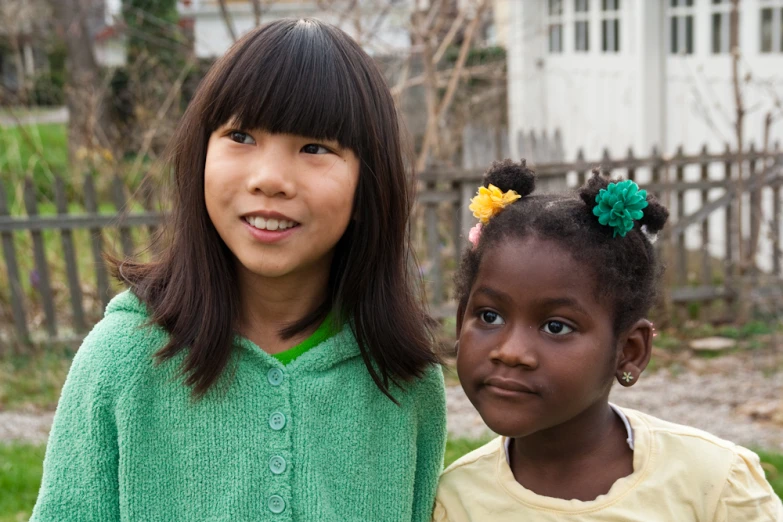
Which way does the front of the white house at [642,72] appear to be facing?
toward the camera

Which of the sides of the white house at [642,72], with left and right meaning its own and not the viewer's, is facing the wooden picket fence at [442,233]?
front

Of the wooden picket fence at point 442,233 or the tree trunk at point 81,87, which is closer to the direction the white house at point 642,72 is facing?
the wooden picket fence

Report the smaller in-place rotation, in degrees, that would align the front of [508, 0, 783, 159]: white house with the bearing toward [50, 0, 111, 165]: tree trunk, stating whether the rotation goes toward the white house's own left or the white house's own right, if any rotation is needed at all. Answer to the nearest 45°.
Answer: approximately 90° to the white house's own right

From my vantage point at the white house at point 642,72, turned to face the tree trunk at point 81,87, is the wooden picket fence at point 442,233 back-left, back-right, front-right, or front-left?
front-left
